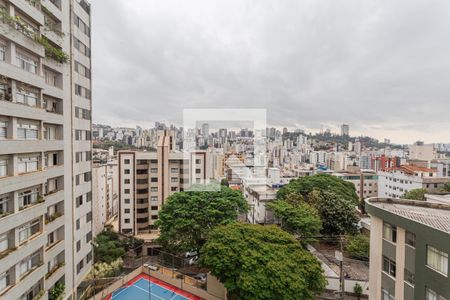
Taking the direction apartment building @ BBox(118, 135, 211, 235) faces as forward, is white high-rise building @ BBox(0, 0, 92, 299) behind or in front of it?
in front

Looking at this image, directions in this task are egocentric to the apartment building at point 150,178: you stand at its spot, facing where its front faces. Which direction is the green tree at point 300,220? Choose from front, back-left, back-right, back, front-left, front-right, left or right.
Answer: front-left

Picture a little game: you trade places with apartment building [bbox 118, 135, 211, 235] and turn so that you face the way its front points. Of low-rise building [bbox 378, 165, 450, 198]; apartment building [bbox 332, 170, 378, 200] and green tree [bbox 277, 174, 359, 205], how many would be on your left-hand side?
3

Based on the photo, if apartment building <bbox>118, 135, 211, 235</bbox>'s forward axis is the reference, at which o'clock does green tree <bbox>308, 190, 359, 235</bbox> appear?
The green tree is roughly at 10 o'clock from the apartment building.

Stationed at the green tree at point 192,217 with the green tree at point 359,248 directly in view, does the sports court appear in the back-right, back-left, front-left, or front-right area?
back-right

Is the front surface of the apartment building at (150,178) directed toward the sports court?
yes

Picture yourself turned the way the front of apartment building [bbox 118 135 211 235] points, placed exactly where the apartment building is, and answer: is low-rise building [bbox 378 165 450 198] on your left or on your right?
on your left

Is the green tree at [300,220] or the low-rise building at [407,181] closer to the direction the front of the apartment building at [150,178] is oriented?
the green tree
